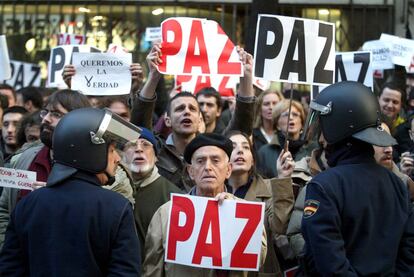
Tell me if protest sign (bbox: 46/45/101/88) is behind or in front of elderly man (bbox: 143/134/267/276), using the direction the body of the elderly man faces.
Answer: behind

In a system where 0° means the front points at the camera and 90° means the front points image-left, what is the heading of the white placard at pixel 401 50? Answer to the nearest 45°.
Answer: approximately 0°

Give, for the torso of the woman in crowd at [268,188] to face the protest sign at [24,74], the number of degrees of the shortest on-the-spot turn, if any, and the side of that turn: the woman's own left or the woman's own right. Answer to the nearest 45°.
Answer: approximately 90° to the woman's own right

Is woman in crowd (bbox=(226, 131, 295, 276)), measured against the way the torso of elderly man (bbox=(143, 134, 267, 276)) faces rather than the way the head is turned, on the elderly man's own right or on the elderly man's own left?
on the elderly man's own left

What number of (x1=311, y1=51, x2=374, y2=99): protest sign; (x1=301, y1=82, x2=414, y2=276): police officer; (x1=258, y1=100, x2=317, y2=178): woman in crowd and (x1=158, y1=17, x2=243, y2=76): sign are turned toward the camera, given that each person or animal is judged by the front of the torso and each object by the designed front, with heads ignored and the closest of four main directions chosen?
3

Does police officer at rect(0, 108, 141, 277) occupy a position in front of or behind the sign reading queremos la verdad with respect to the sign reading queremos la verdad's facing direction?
in front
